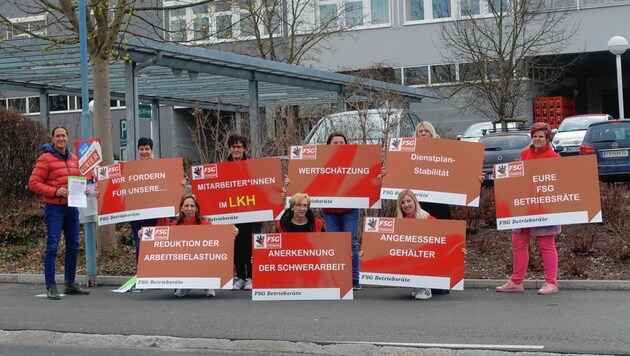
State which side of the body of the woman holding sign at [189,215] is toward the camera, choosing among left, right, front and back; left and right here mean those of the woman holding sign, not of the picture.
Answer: front

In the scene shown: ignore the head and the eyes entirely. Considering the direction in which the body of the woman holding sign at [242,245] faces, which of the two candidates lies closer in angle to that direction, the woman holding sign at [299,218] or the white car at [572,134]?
the woman holding sign

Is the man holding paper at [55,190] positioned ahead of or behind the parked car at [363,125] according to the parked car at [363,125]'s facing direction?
ahead

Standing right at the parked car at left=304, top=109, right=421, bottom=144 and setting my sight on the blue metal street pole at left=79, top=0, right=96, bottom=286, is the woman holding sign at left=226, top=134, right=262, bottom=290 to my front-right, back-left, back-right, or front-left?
front-left

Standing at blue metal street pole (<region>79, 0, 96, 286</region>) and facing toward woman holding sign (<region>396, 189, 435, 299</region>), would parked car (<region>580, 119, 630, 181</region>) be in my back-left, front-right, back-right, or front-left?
front-left

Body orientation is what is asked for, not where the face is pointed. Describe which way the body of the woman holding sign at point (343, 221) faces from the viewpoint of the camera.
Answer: toward the camera

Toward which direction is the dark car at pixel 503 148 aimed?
away from the camera

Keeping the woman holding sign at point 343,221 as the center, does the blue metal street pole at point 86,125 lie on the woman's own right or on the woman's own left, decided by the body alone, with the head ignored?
on the woman's own right
